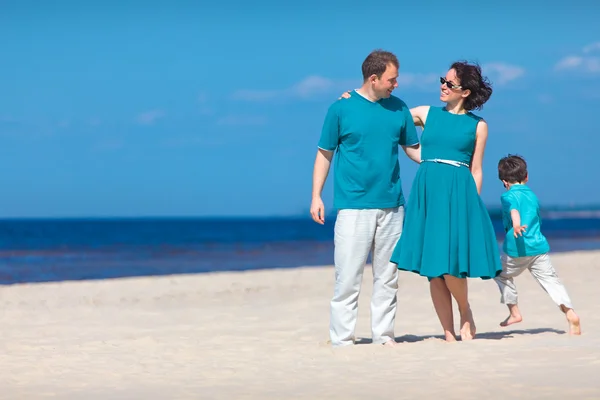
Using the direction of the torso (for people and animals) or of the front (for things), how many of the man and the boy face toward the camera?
1

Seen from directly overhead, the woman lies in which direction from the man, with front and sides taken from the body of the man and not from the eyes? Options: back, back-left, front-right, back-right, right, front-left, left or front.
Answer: left

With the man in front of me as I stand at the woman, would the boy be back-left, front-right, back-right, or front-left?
back-right

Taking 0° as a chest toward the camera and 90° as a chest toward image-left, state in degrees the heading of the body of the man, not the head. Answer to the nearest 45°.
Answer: approximately 0°

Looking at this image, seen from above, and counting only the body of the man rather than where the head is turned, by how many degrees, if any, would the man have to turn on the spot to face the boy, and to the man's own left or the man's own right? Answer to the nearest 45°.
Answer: approximately 90° to the man's own left
